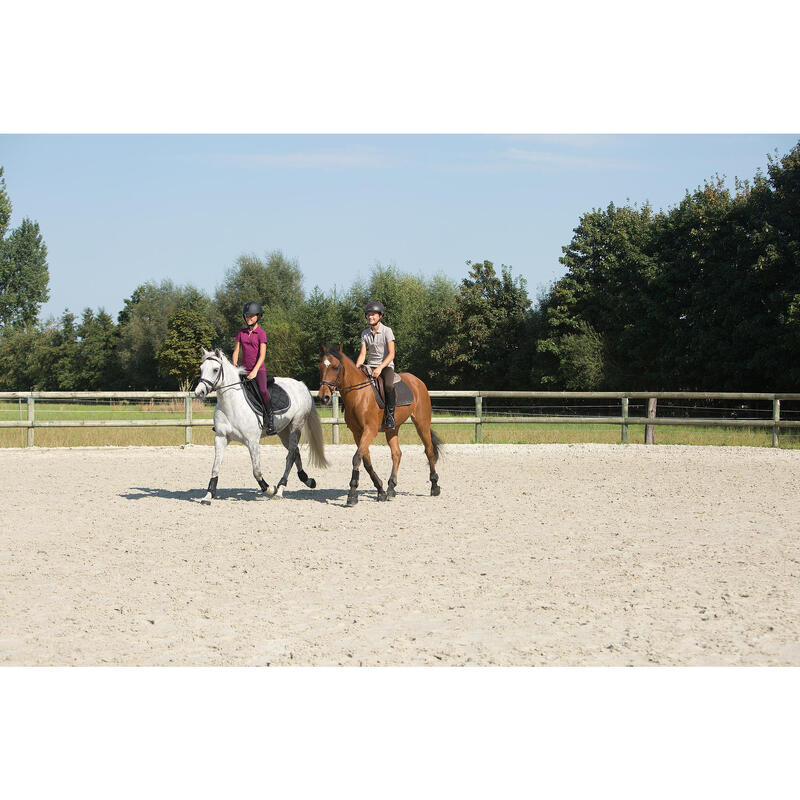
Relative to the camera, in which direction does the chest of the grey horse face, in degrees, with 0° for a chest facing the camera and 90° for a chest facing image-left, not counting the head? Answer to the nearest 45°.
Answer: approximately 45°

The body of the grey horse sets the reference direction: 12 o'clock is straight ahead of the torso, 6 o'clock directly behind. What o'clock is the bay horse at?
The bay horse is roughly at 8 o'clock from the grey horse.

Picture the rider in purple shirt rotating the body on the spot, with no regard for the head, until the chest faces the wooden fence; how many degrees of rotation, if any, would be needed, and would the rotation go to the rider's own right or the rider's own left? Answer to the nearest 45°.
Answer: approximately 135° to the rider's own right

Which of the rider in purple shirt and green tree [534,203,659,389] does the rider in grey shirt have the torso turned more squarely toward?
the rider in purple shirt

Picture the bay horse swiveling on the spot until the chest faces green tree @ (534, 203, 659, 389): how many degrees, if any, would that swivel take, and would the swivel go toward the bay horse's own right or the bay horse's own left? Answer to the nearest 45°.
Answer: approximately 135° to the bay horse's own right

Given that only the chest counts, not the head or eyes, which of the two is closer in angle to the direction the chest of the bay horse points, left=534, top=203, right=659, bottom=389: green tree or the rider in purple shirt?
the rider in purple shirt
